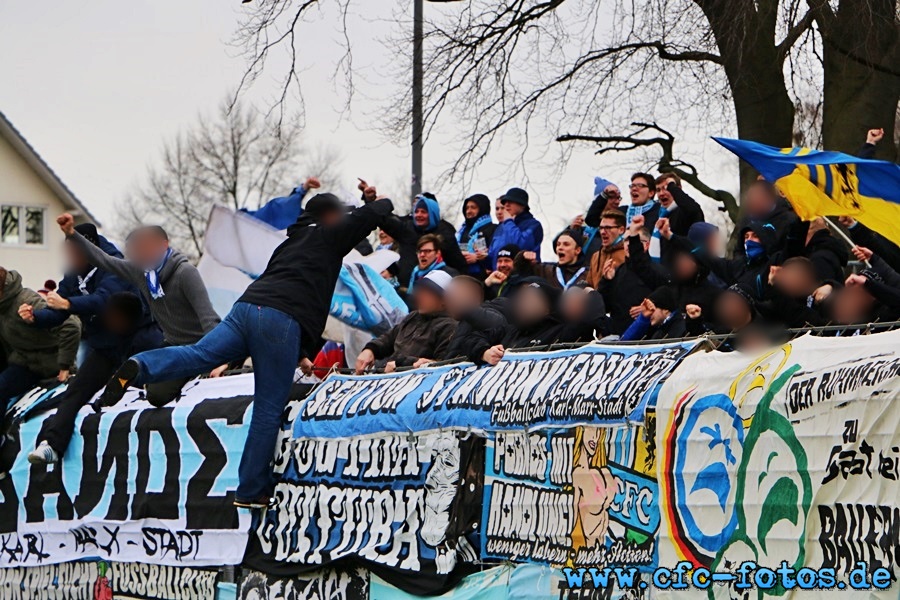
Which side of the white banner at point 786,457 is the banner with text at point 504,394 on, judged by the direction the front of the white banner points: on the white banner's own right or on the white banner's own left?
on the white banner's own right

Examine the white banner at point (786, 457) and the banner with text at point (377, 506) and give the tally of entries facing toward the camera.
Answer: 2

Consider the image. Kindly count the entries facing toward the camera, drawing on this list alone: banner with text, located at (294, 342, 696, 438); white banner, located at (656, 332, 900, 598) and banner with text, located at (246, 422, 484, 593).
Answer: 3

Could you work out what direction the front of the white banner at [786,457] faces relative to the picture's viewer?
facing the viewer

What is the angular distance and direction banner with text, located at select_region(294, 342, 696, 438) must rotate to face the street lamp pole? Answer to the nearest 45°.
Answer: approximately 180°

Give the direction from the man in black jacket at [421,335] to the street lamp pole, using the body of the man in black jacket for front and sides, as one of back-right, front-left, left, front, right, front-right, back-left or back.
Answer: back-right

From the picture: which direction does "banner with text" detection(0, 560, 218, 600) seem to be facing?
toward the camera

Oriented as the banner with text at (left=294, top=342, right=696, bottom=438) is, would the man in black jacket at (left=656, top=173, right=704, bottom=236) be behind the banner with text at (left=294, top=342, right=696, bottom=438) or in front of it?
behind

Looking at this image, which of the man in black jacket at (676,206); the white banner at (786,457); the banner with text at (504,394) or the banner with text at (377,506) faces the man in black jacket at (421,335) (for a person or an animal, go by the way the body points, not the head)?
the man in black jacket at (676,206)

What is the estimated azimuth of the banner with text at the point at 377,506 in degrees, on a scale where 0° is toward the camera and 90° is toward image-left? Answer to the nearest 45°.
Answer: approximately 0°

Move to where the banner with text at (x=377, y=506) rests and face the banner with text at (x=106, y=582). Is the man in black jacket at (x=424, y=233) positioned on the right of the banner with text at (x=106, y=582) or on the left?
right

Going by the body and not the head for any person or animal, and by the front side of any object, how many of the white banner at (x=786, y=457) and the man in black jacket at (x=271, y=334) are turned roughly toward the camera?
1

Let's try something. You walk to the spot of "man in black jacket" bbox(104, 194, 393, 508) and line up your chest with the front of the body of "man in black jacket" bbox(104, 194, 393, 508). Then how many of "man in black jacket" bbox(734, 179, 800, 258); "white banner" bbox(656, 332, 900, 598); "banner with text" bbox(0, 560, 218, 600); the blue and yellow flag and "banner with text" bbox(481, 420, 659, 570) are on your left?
1

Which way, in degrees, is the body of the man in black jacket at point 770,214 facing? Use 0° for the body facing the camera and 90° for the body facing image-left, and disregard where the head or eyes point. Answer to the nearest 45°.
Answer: approximately 45°
